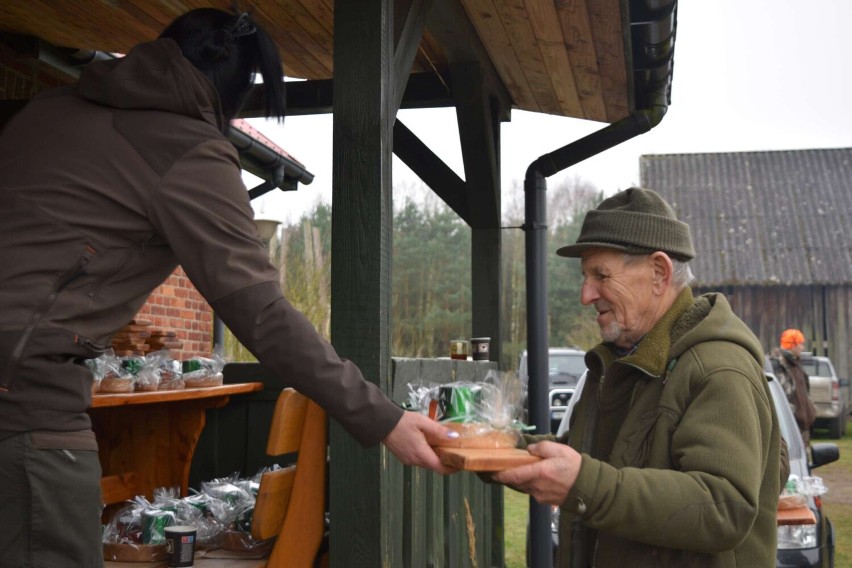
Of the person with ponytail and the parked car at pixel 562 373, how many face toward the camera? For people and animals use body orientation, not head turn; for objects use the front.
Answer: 1

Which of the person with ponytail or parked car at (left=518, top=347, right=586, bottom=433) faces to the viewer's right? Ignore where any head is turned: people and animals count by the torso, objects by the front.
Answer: the person with ponytail

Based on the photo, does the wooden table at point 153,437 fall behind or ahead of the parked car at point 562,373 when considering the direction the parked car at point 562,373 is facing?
ahead

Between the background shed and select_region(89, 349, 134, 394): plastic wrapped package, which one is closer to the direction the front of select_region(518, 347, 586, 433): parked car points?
the plastic wrapped package

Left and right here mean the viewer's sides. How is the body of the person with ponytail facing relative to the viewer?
facing to the right of the viewer

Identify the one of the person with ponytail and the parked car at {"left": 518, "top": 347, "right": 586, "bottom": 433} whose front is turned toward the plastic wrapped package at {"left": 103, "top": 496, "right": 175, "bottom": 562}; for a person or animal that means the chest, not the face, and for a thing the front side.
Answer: the parked car

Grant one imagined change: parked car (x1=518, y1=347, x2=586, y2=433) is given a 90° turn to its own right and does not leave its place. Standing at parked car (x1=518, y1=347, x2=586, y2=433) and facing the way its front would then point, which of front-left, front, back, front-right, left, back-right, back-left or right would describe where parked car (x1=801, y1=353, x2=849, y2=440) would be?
back

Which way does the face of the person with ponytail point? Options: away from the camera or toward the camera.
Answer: away from the camera

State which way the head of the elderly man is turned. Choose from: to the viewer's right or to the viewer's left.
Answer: to the viewer's left

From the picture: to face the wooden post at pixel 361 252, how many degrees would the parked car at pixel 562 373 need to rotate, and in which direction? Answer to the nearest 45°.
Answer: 0° — it already faces it

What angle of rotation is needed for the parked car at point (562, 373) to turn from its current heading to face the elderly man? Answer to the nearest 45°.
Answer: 0° — it already faces them

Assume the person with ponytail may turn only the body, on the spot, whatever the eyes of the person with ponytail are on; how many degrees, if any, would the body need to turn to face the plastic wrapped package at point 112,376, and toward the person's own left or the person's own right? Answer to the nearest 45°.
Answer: approximately 90° to the person's own left

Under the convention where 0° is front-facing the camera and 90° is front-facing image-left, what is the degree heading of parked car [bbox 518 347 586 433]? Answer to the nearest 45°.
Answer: approximately 0°

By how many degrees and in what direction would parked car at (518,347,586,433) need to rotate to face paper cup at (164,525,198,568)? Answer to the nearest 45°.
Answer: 0° — it already faces it

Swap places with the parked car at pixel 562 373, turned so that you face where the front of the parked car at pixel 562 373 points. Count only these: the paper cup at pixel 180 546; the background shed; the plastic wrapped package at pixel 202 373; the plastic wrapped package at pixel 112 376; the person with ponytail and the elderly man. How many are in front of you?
5
